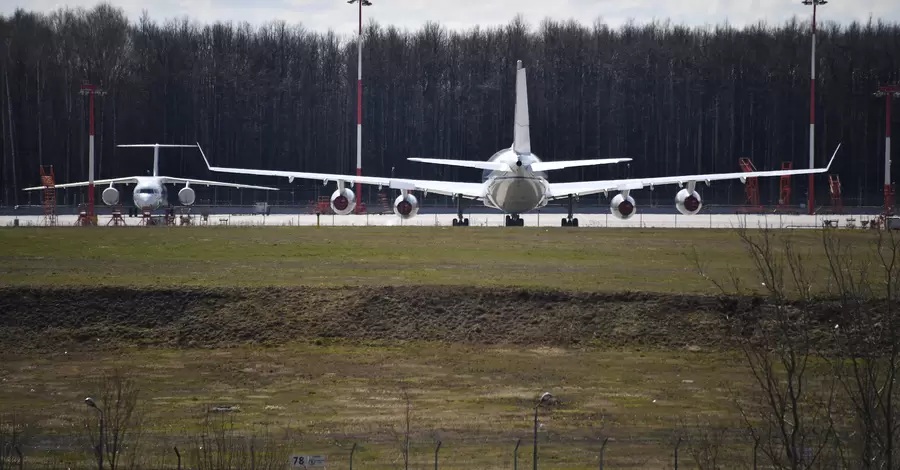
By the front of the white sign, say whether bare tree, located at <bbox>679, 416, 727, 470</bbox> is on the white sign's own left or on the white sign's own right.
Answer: on the white sign's own left

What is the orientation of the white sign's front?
toward the camera

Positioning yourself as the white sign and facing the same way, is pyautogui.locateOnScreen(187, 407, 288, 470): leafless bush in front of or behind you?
behind

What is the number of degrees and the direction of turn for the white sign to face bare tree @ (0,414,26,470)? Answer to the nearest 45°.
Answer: approximately 135° to its right
